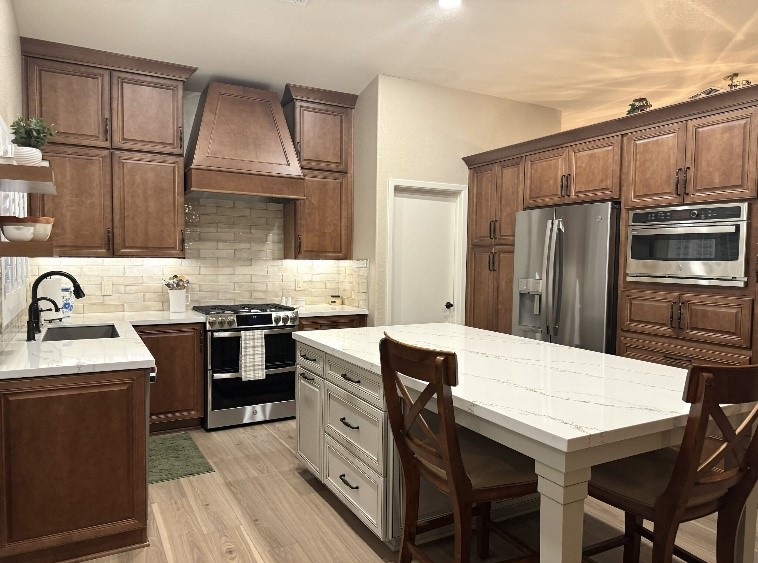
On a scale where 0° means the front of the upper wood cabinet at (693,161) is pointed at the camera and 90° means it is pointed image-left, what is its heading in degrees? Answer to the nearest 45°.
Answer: approximately 45°

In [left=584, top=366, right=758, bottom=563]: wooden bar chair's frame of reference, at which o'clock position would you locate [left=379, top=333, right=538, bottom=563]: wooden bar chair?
[left=379, top=333, right=538, bottom=563]: wooden bar chair is roughly at 10 o'clock from [left=584, top=366, right=758, bottom=563]: wooden bar chair.

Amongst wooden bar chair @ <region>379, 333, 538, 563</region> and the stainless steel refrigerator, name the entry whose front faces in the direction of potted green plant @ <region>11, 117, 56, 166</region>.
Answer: the stainless steel refrigerator

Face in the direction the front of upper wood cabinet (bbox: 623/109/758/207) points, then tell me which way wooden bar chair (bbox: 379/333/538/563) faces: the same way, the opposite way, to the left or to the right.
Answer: the opposite way

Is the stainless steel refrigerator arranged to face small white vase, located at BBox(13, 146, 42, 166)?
yes
